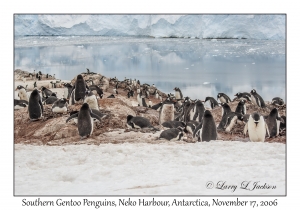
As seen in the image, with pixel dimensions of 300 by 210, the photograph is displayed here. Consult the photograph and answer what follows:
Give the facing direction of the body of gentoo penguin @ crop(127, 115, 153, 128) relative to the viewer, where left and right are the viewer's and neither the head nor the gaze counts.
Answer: facing to the left of the viewer

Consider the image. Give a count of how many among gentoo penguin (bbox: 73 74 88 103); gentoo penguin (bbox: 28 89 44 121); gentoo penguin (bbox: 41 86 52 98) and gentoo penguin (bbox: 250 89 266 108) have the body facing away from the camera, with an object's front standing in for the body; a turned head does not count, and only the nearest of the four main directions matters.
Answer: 2

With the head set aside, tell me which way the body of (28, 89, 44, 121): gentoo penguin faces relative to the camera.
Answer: away from the camera

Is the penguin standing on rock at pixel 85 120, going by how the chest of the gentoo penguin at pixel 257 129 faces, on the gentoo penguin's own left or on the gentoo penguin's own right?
on the gentoo penguin's own right

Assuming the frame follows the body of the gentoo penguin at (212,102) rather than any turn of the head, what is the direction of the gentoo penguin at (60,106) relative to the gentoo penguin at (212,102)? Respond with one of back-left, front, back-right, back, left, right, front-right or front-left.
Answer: front

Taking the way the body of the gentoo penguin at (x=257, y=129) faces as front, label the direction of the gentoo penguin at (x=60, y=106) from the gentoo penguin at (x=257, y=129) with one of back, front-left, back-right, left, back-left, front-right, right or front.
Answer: right

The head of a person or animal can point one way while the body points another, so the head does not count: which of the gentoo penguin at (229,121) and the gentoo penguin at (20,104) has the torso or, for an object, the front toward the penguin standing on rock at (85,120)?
the gentoo penguin at (20,104)

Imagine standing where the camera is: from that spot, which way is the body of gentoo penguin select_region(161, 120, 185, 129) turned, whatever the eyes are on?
to the viewer's right

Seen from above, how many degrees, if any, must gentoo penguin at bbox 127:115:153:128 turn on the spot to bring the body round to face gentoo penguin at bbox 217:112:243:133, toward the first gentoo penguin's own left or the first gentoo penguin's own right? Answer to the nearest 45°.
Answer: approximately 180°

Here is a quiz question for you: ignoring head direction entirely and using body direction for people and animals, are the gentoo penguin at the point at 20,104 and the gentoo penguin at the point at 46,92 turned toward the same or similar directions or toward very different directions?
very different directions
